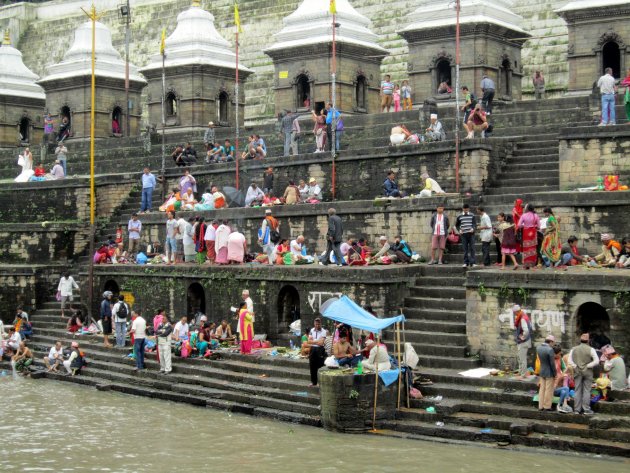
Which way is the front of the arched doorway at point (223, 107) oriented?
toward the camera

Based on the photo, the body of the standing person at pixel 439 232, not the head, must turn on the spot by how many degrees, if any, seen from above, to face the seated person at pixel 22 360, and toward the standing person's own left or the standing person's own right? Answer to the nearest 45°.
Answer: approximately 90° to the standing person's own right

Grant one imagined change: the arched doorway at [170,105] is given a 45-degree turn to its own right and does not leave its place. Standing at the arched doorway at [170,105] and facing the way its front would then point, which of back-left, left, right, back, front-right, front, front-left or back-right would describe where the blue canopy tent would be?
left

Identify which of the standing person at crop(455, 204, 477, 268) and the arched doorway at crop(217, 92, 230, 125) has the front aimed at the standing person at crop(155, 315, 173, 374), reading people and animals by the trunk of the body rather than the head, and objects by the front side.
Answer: the arched doorway

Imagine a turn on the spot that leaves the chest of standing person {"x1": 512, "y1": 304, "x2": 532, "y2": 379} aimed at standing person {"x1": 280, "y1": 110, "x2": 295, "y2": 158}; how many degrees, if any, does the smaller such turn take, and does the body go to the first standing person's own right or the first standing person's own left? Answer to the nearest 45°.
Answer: approximately 90° to the first standing person's own right

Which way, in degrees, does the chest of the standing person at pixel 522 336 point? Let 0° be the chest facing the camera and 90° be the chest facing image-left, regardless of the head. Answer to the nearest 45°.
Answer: approximately 45°

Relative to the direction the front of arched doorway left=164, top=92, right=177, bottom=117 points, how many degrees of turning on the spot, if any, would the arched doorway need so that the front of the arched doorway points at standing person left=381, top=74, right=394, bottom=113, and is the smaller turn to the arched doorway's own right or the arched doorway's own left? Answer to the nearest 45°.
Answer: approximately 90° to the arched doorway's own left

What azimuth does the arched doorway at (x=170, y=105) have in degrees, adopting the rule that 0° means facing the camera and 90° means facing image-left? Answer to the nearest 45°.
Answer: approximately 45°
